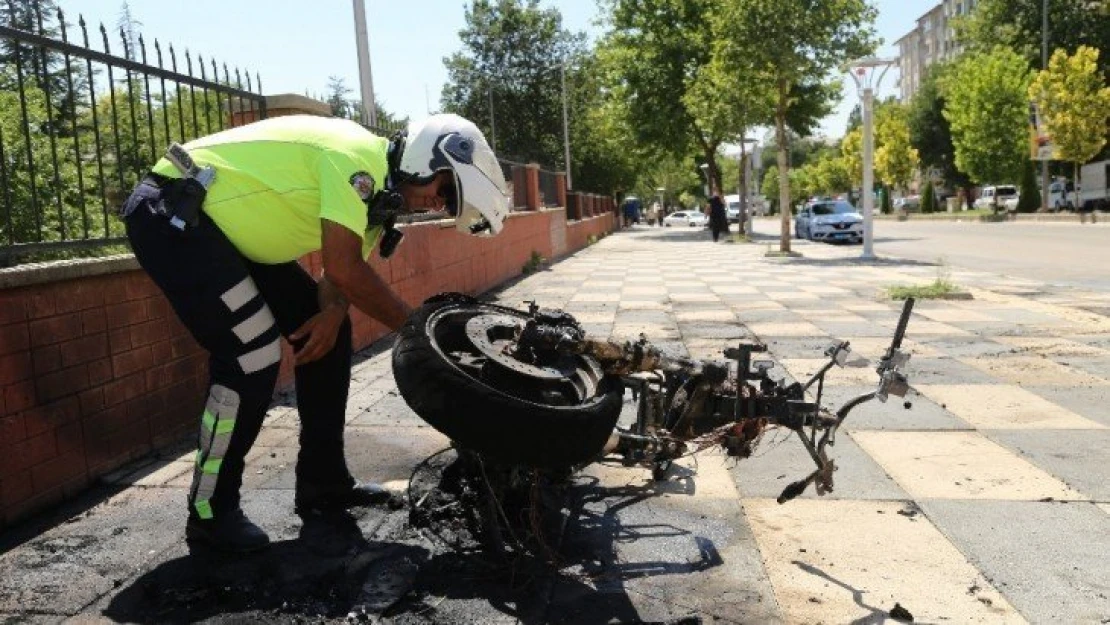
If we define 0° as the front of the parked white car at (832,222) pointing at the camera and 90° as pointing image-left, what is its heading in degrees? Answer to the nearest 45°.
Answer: approximately 315°

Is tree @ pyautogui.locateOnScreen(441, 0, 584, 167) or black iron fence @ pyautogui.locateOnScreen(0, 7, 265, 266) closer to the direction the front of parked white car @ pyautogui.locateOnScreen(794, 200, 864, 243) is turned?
the black iron fence

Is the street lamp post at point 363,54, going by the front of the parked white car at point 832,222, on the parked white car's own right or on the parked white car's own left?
on the parked white car's own right

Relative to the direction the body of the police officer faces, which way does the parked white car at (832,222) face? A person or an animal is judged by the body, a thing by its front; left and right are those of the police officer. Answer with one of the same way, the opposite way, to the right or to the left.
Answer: to the right

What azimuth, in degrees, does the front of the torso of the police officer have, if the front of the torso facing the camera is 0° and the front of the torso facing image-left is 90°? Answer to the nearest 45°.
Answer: approximately 270°

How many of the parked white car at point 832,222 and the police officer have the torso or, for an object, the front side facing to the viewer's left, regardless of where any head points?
0

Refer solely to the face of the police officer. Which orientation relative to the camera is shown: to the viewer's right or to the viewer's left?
to the viewer's right

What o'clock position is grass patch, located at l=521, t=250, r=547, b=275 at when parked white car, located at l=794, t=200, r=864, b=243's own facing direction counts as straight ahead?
The grass patch is roughly at 2 o'clock from the parked white car.

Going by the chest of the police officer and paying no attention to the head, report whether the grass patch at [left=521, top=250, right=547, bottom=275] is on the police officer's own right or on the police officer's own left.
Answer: on the police officer's own left

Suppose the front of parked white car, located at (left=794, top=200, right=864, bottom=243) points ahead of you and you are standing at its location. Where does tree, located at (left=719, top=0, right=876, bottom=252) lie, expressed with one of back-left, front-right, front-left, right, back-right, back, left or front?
front-right

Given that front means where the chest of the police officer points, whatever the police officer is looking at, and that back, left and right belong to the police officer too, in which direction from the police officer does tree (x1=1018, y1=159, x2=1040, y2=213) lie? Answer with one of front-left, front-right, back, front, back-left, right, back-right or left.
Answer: front-left
